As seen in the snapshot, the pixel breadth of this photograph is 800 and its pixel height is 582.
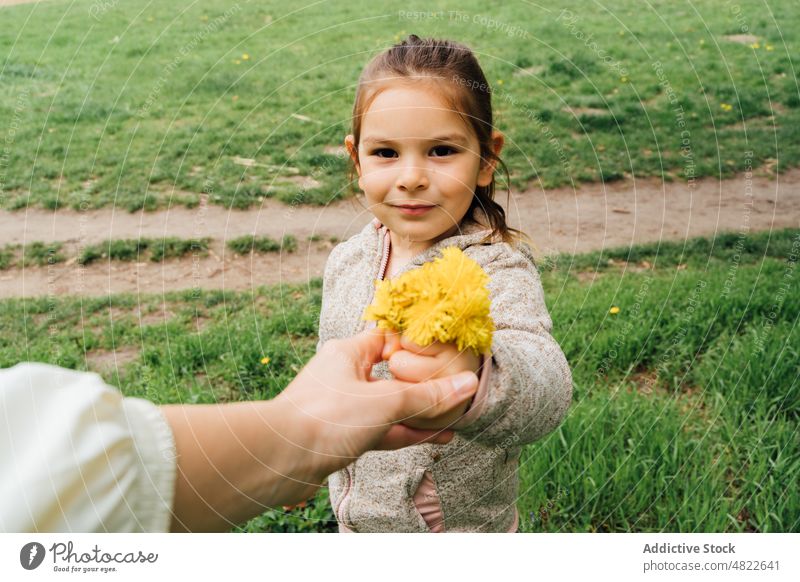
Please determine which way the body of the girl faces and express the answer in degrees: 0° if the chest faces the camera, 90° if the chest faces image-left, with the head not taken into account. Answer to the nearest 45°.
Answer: approximately 0°
